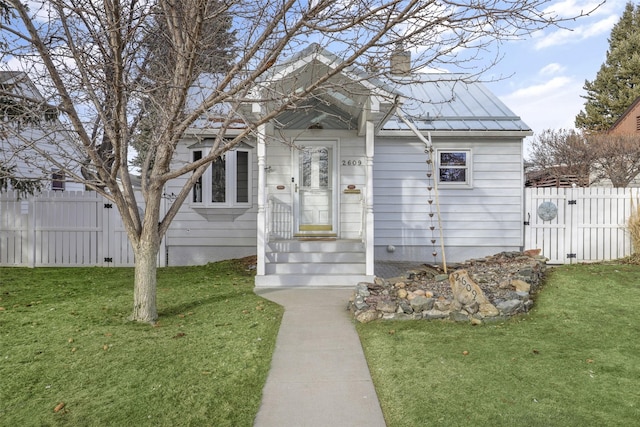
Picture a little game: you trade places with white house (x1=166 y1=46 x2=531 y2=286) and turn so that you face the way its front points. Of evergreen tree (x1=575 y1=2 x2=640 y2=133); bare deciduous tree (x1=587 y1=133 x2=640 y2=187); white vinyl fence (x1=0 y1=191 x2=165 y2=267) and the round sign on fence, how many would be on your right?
1

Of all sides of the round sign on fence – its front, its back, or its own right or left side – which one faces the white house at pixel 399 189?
right

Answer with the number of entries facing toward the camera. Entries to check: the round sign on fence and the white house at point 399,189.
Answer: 2

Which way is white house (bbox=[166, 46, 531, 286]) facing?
toward the camera

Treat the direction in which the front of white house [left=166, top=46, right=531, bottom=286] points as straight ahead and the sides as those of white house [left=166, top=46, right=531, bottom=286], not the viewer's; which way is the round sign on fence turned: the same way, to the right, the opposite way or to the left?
the same way

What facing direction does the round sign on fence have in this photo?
toward the camera

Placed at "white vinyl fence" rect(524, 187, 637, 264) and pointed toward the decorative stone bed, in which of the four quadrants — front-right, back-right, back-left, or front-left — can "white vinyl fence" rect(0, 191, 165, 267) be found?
front-right

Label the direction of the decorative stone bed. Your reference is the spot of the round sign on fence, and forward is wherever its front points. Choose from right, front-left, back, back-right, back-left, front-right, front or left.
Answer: front

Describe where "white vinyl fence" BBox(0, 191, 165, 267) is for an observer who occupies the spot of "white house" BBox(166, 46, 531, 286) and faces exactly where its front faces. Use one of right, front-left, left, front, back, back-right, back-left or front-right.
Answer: right

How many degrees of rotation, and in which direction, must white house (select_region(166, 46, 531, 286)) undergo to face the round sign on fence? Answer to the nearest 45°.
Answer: approximately 90° to its left

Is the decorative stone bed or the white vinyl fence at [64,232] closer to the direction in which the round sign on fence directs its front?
the decorative stone bed

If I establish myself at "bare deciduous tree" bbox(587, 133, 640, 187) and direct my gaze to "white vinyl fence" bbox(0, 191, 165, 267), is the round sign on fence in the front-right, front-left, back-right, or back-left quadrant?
front-left

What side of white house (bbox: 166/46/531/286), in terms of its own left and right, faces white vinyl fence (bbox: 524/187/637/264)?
left

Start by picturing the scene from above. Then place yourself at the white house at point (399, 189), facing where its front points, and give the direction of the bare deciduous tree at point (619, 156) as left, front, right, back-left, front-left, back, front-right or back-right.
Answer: back-left
